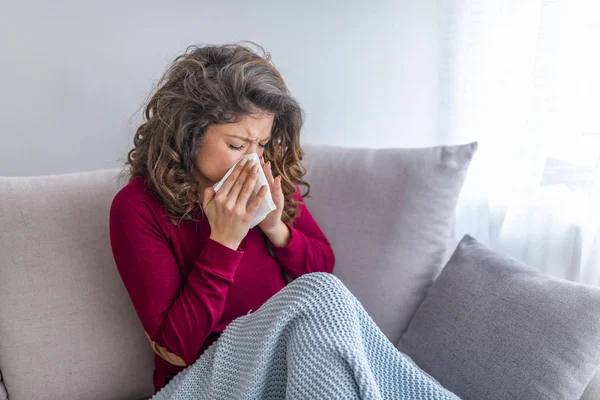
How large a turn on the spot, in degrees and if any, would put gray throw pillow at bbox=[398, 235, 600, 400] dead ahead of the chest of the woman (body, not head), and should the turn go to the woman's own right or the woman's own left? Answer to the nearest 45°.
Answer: approximately 45° to the woman's own left

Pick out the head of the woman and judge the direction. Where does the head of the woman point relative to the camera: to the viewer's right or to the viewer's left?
to the viewer's right

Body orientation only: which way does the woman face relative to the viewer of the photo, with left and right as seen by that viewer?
facing the viewer and to the right of the viewer

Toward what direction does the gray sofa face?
toward the camera
